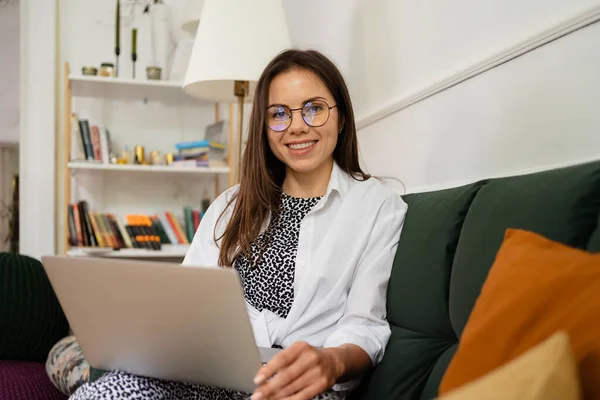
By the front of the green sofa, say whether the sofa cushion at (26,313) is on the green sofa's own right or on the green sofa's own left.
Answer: on the green sofa's own right

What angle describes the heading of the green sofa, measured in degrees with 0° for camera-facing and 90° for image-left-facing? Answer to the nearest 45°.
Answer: approximately 45°

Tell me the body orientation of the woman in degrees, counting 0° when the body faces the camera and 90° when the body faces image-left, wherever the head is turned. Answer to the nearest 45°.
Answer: approximately 45°

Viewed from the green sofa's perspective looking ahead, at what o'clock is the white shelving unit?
The white shelving unit is roughly at 3 o'clock from the green sofa.

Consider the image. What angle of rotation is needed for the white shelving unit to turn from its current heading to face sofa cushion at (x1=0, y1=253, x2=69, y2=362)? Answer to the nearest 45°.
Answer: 0° — it already faces it

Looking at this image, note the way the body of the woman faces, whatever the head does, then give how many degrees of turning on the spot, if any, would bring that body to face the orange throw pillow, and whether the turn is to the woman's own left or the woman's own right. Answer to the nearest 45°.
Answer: approximately 45° to the woman's own left
